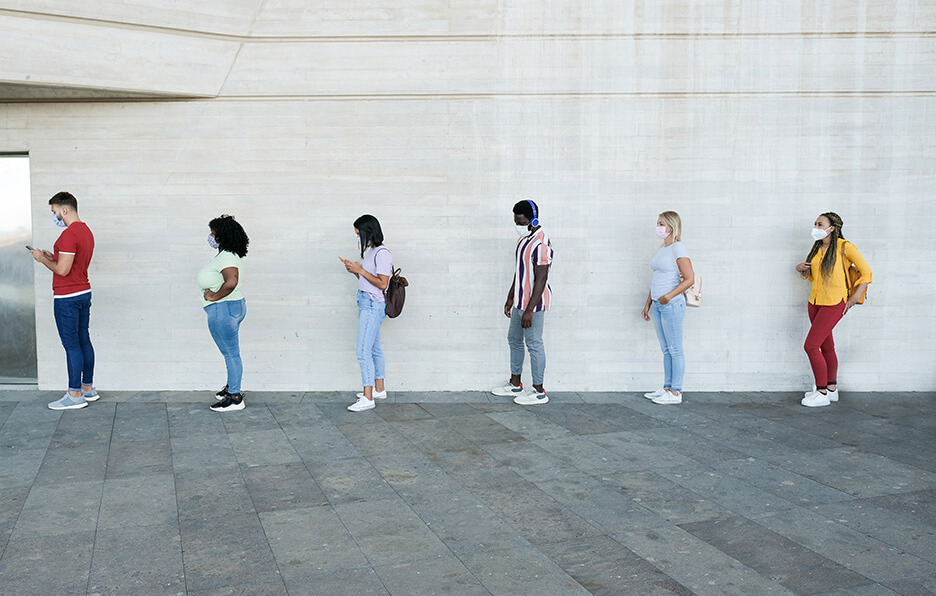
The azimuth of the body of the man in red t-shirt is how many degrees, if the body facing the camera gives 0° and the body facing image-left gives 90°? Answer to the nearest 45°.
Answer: approximately 90°

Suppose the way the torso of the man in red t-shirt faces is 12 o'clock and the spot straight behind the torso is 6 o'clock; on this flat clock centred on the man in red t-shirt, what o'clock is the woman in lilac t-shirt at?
The woman in lilac t-shirt is roughly at 7 o'clock from the man in red t-shirt.

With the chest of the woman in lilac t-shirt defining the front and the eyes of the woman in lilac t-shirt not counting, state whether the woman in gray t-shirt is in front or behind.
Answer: behind

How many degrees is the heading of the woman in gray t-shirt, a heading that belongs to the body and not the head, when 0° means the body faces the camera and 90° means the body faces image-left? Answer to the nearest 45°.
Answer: approximately 90°

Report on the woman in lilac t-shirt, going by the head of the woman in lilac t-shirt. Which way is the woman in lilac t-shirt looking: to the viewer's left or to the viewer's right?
to the viewer's left

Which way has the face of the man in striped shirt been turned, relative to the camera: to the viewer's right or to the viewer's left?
to the viewer's left

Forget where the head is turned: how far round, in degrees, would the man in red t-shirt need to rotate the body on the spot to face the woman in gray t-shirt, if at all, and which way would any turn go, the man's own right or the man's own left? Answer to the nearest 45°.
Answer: approximately 135° to the man's own left

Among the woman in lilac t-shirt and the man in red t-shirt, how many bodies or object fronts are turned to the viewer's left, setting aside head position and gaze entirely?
2

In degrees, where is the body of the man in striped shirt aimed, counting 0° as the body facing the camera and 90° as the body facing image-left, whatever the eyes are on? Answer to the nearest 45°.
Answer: approximately 45°

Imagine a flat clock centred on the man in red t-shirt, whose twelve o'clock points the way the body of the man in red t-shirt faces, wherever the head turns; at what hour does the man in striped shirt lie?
The man in striped shirt is roughly at 7 o'clock from the man in red t-shirt.

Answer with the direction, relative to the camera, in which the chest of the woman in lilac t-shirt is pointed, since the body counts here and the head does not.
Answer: to the viewer's left
